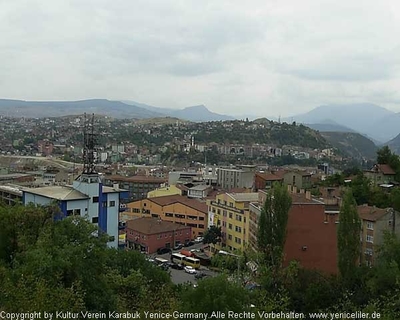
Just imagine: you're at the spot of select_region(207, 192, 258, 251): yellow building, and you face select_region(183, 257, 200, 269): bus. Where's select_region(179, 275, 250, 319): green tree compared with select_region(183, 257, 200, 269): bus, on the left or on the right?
left

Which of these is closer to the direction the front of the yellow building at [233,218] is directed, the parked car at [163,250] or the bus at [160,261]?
the bus

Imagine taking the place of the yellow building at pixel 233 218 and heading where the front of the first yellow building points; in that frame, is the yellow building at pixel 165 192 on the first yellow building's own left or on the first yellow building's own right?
on the first yellow building's own right
